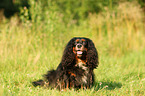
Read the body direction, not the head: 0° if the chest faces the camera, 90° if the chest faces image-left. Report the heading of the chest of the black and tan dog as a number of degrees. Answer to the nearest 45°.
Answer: approximately 315°
